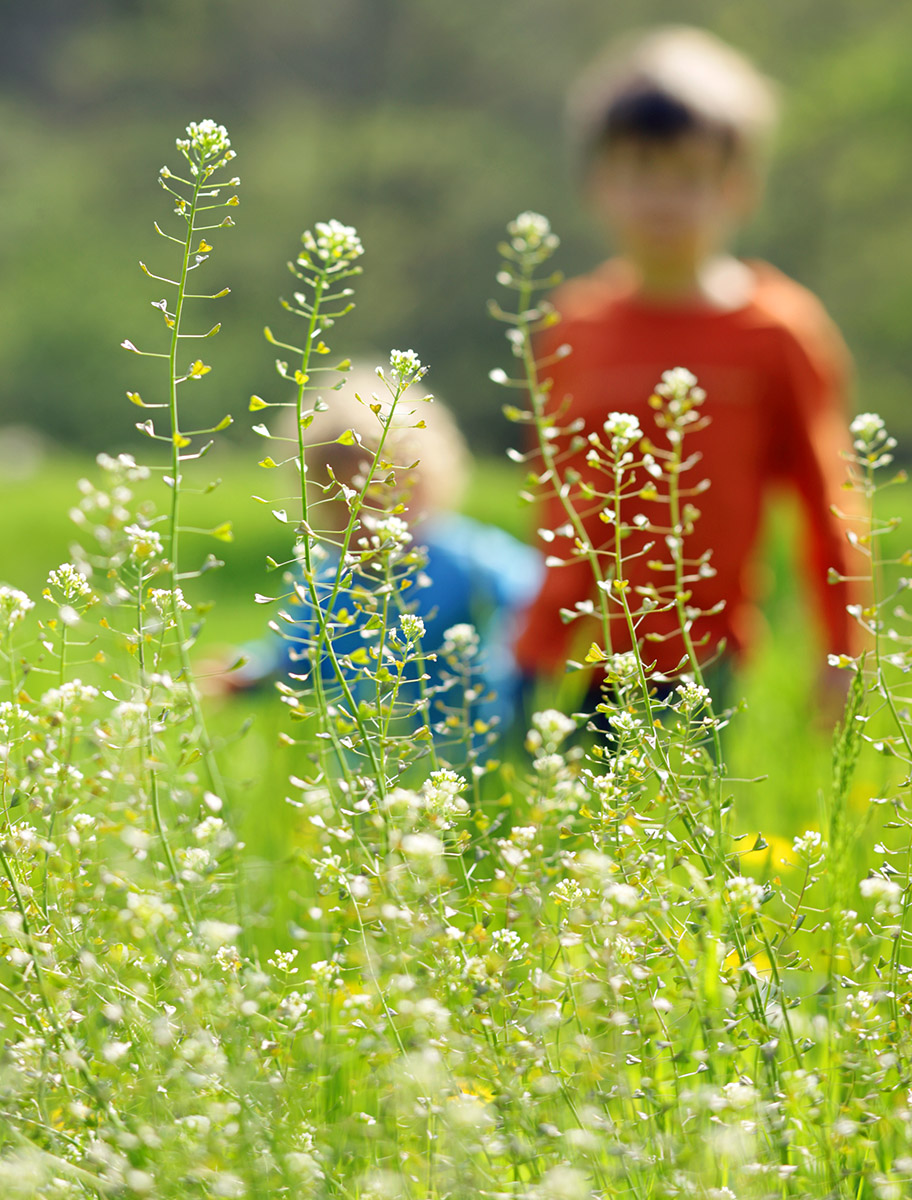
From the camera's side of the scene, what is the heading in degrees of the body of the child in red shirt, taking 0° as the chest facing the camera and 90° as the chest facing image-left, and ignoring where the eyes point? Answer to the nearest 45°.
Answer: approximately 0°

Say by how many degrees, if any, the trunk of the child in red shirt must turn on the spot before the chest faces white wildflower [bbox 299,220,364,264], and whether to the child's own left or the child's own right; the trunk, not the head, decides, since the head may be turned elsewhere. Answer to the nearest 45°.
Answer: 0° — they already face it
